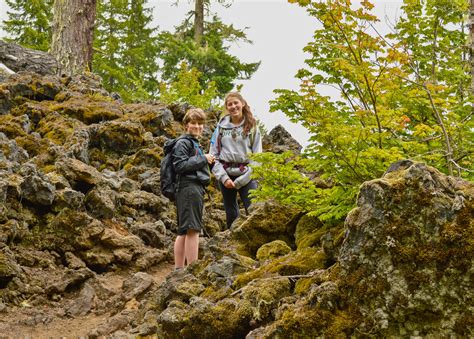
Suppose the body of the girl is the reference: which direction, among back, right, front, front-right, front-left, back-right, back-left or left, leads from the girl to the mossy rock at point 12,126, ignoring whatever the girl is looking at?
back-right

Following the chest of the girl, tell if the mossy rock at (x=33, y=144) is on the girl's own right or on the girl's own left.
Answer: on the girl's own right

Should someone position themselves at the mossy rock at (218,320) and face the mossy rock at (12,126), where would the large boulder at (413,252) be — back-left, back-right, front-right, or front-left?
back-right

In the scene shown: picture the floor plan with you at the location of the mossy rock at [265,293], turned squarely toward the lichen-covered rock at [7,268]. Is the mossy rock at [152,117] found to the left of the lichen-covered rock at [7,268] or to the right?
right

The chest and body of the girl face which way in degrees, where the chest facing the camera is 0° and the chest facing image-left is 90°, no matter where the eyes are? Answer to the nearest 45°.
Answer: approximately 0°

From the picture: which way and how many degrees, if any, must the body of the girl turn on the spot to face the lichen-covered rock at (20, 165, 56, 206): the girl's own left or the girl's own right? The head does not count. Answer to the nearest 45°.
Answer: approximately 90° to the girl's own right

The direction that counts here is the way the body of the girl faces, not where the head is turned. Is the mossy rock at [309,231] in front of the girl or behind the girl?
in front

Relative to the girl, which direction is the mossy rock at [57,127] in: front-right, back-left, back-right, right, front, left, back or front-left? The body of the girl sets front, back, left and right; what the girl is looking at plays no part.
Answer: back-right

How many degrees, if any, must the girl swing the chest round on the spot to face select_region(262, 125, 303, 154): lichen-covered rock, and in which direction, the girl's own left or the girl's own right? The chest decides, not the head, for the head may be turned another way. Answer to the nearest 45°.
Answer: approximately 180°

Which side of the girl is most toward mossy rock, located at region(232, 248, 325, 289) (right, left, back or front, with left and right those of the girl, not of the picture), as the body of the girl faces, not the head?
front

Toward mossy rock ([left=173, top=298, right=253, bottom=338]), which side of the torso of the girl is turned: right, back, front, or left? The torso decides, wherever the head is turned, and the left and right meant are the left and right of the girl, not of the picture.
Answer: front
